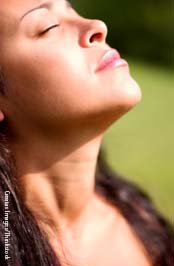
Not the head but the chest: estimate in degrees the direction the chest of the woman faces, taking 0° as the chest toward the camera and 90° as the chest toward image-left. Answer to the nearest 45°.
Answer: approximately 315°

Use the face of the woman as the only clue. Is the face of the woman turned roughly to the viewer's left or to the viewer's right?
to the viewer's right
